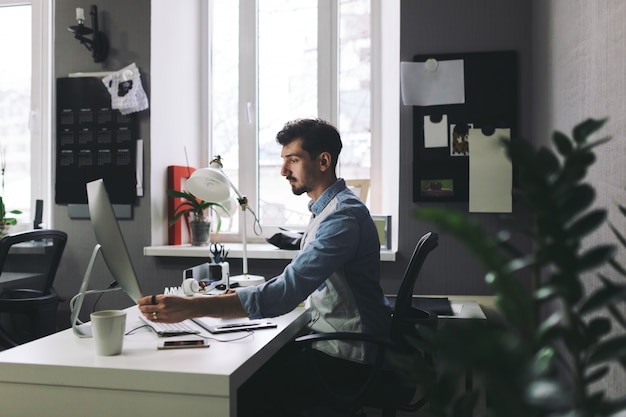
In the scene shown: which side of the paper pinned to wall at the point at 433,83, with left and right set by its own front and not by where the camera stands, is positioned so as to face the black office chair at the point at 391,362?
front

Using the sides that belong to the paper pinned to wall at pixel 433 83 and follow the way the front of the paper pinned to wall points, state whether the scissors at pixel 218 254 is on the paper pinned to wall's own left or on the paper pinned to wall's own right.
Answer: on the paper pinned to wall's own right

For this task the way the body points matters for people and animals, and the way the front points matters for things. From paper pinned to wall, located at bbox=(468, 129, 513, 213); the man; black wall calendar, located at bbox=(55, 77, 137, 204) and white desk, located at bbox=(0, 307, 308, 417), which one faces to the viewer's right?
the white desk

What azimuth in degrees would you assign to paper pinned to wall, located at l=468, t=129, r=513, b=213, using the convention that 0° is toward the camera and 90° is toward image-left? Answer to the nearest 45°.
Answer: approximately 0°

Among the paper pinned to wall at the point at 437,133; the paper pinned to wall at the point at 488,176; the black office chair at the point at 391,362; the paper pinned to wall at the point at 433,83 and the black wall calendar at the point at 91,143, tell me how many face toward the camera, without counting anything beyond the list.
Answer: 4

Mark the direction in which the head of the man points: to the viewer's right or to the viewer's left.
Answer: to the viewer's left

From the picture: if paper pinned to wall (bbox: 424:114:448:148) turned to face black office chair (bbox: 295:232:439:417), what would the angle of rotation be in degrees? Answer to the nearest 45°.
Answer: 0° — it already faces it

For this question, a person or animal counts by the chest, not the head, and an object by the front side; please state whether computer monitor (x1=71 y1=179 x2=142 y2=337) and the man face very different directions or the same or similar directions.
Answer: very different directions

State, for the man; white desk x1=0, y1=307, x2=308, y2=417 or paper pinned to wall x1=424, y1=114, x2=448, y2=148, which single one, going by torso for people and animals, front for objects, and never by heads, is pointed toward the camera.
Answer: the paper pinned to wall

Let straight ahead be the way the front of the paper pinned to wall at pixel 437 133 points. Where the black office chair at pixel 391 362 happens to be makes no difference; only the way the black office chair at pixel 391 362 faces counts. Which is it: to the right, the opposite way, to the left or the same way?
to the right

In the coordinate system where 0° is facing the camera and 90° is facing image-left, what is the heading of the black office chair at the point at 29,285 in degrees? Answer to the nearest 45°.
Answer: approximately 135°

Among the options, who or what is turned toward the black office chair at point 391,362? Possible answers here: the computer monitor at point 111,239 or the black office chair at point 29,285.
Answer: the computer monitor

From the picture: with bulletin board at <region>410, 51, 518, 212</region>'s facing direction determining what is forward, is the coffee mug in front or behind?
in front

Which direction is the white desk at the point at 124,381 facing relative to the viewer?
to the viewer's right

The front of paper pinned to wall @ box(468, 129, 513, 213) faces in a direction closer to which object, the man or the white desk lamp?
the man

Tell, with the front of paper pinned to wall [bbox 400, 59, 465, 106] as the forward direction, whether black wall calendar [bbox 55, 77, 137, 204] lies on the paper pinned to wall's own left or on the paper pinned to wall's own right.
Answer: on the paper pinned to wall's own right

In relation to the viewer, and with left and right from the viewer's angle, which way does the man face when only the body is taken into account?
facing to the left of the viewer

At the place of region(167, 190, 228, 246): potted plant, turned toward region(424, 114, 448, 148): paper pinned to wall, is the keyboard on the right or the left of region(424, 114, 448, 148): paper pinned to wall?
right

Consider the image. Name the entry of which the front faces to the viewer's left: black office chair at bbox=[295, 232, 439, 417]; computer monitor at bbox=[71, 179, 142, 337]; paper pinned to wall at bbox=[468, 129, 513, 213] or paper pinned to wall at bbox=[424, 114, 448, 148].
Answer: the black office chair
